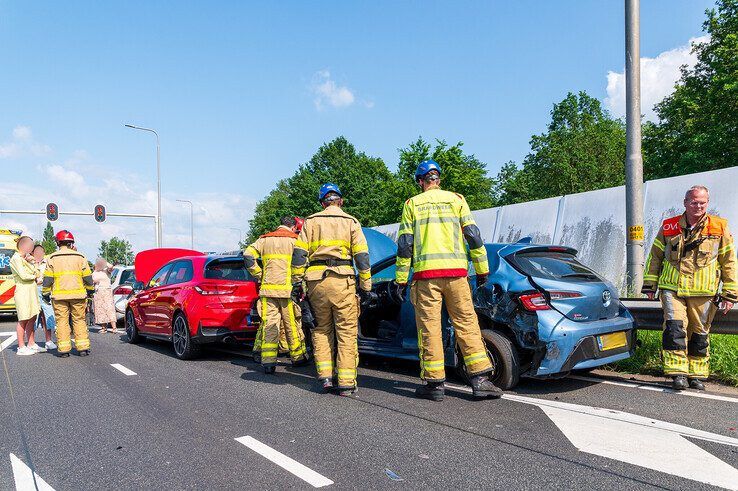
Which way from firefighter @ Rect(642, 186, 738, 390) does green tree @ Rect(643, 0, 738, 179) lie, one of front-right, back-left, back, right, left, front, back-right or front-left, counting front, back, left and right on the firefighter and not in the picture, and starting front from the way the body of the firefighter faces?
back

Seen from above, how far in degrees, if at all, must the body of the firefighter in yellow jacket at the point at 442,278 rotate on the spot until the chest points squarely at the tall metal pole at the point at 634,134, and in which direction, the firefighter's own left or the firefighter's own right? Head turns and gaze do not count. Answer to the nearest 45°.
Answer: approximately 45° to the firefighter's own right

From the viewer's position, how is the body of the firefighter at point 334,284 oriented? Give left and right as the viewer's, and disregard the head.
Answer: facing away from the viewer

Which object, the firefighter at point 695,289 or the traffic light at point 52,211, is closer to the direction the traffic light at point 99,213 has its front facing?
the firefighter

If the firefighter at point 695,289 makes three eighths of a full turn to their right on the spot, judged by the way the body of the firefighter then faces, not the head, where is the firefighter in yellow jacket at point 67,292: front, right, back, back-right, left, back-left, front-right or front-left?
front-left

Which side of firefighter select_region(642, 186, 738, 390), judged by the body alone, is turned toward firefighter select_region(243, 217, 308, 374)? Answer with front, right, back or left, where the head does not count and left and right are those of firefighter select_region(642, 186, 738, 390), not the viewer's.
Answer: right

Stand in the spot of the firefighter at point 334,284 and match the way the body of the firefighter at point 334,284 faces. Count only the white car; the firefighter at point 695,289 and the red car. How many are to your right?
1

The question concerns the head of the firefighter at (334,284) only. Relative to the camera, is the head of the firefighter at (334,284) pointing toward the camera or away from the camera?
away from the camera

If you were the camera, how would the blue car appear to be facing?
facing away from the viewer and to the left of the viewer
